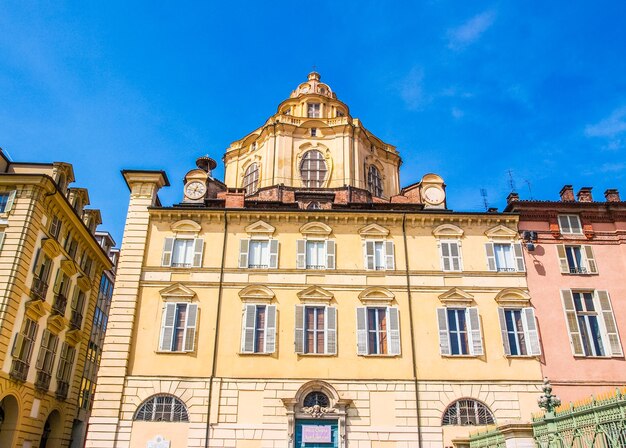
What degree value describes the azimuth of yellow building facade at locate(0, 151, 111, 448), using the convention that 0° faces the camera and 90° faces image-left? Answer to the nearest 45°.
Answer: approximately 315°

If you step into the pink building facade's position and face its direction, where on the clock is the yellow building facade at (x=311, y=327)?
The yellow building facade is roughly at 2 o'clock from the pink building facade.

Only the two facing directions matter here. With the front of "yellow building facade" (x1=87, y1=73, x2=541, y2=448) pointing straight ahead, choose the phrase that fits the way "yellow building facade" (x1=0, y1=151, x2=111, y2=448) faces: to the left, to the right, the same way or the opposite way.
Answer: to the left

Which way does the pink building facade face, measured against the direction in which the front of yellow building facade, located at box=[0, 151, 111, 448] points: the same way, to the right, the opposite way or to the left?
to the right

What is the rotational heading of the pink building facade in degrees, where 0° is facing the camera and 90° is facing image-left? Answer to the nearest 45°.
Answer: approximately 0°

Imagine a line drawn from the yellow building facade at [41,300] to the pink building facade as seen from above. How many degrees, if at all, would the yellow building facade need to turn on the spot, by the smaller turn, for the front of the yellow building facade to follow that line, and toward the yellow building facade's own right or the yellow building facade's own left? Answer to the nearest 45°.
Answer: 0° — it already faces it

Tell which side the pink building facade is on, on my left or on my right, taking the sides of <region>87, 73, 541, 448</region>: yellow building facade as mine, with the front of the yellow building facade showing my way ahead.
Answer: on my left

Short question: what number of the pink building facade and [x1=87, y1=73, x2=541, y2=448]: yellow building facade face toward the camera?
2

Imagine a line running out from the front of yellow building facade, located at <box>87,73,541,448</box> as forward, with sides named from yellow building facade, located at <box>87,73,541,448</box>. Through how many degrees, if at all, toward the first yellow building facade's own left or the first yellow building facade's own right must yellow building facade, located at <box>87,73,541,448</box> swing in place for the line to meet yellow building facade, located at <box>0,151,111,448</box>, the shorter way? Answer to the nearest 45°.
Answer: approximately 90° to the first yellow building facade's own right
